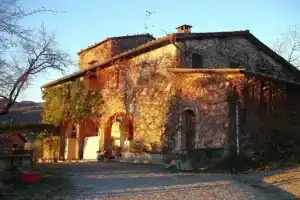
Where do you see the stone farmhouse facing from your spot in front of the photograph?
facing the viewer and to the left of the viewer

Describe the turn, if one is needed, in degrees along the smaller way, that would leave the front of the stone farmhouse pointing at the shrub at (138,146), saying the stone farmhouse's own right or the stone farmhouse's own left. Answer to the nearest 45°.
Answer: approximately 45° to the stone farmhouse's own right
